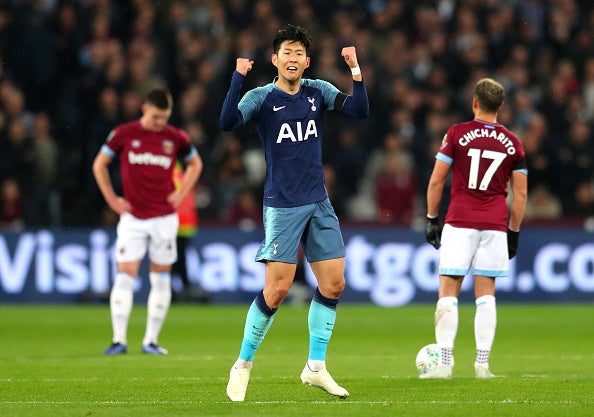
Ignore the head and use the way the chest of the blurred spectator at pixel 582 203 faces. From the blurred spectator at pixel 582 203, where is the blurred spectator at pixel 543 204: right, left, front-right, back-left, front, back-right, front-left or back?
right

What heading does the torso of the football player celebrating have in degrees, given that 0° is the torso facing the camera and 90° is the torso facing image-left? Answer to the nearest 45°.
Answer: approximately 0°

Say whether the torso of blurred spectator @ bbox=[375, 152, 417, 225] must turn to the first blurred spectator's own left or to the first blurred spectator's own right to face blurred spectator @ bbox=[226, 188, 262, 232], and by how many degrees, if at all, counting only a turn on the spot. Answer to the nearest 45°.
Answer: approximately 90° to the first blurred spectator's own right

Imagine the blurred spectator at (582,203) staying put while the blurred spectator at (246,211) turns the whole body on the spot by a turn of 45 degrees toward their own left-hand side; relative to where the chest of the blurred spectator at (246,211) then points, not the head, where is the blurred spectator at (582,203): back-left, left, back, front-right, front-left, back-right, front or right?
front-left

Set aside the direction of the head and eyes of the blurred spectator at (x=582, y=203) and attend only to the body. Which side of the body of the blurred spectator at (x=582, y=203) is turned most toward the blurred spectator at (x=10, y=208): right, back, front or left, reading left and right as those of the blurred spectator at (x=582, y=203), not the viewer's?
right

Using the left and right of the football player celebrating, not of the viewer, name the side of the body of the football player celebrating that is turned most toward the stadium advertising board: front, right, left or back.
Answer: back
